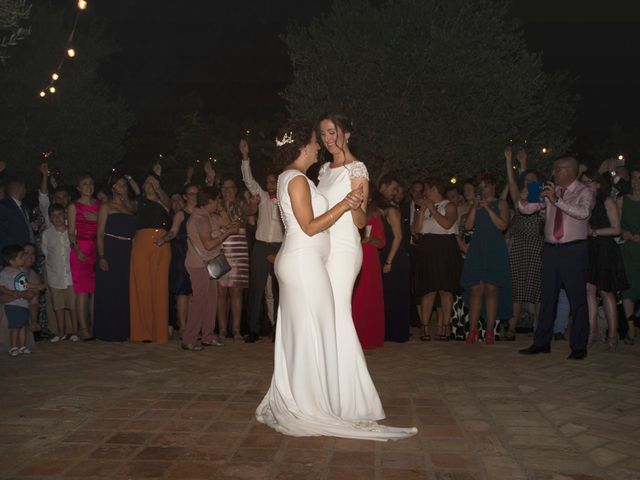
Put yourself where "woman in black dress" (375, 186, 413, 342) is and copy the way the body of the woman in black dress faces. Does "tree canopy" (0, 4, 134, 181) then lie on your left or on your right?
on your right

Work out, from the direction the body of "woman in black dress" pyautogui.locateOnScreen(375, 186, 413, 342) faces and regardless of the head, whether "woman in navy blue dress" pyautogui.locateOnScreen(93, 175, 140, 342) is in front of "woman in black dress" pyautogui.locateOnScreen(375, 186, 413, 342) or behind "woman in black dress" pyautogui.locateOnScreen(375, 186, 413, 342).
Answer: in front

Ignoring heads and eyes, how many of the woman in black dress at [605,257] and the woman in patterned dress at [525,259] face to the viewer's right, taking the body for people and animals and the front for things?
0

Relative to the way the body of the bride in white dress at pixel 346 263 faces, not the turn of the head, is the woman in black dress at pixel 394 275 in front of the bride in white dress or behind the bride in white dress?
behind

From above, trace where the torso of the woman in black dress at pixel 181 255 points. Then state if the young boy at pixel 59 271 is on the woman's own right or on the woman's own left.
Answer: on the woman's own right

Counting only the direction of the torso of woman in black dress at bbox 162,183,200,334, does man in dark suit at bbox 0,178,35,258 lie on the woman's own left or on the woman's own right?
on the woman's own right

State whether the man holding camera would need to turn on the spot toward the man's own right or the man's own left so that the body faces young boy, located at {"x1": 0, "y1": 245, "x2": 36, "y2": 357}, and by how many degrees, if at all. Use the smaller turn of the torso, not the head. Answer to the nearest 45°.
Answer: approximately 45° to the man's own right

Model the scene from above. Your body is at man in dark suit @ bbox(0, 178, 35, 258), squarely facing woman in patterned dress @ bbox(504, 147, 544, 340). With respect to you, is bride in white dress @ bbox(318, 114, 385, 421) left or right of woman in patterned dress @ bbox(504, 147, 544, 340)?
right

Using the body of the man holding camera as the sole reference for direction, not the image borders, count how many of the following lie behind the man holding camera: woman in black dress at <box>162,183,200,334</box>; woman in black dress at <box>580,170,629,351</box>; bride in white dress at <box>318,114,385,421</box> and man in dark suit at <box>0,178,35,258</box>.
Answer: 1

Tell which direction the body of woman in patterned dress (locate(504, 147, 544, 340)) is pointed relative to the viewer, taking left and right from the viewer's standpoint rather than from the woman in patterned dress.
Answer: facing the viewer and to the left of the viewer

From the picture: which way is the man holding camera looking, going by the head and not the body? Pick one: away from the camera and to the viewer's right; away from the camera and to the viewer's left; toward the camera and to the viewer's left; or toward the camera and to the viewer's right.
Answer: toward the camera and to the viewer's left

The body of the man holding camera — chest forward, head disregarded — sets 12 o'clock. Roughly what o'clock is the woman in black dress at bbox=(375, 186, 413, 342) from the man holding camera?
The woman in black dress is roughly at 2 o'clock from the man holding camera.

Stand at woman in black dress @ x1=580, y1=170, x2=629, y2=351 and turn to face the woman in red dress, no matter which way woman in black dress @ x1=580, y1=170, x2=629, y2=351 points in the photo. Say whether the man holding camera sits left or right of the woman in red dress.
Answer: left

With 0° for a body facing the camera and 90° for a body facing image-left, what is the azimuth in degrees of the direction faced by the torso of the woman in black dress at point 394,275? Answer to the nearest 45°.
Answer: approximately 45°

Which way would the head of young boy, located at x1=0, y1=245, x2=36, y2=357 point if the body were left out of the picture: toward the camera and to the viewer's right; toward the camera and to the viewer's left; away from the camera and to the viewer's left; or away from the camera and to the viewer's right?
toward the camera and to the viewer's right

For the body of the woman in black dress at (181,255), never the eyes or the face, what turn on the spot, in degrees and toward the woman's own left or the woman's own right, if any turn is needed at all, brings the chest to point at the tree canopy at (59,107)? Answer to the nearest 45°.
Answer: approximately 135° to the woman's own right
